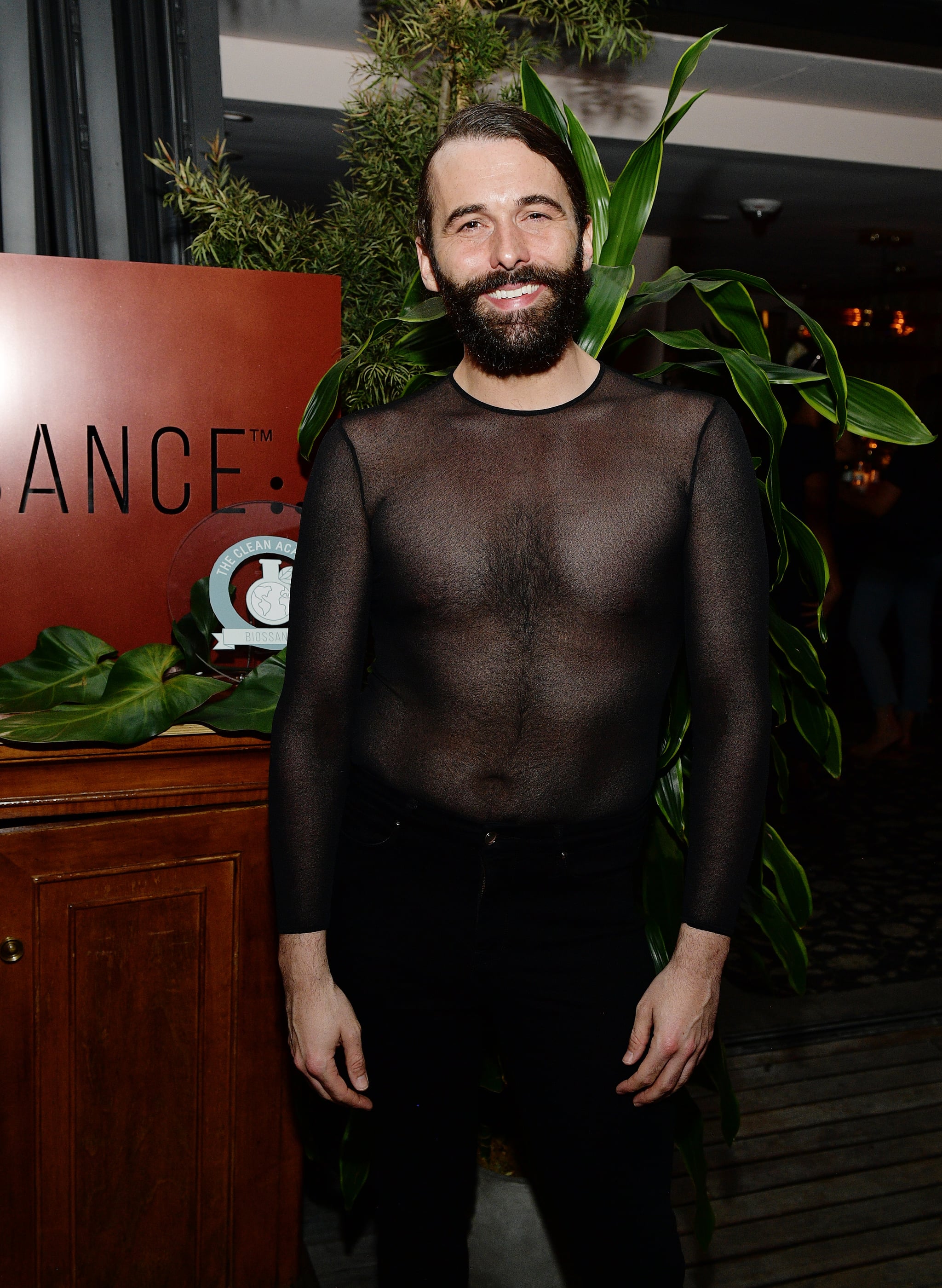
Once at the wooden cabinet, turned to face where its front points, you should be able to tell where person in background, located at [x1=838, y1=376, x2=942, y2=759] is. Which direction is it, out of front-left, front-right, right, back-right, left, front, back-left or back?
back-left

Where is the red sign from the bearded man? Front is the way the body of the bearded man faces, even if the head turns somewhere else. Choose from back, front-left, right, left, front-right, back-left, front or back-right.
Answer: back-right

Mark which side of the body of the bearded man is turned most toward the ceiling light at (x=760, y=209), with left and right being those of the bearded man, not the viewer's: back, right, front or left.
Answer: back

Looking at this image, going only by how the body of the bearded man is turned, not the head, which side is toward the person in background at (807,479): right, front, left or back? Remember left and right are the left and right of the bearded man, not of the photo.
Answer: back

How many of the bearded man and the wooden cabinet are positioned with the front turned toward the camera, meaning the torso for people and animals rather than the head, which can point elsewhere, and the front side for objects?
2

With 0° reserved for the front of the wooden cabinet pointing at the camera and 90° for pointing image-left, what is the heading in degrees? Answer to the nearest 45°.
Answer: approximately 0°
